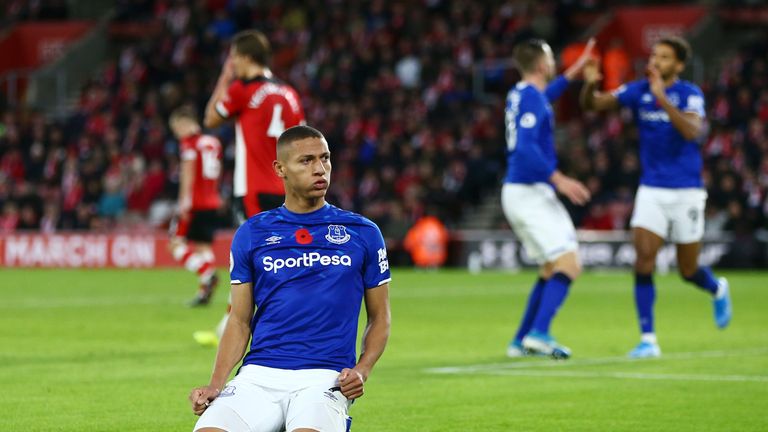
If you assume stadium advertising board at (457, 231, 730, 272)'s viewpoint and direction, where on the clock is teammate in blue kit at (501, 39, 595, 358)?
The teammate in blue kit is roughly at 12 o'clock from the stadium advertising board.

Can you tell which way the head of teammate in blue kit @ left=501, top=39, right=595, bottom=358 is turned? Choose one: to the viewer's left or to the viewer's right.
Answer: to the viewer's right

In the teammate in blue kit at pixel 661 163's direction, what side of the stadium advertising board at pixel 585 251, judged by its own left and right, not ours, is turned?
front

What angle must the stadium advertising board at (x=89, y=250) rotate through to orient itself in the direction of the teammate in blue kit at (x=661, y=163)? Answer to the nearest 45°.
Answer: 0° — it already faces them

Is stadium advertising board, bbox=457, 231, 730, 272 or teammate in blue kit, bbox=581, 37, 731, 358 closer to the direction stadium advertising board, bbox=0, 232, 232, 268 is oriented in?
the teammate in blue kit

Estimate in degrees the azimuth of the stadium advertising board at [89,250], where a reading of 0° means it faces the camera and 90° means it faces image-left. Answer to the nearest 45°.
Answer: approximately 0°

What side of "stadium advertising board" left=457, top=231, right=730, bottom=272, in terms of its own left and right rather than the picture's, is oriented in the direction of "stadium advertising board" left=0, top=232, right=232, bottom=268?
right

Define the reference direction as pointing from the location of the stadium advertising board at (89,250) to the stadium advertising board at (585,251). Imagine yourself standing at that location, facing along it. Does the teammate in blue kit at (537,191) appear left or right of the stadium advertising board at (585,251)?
right

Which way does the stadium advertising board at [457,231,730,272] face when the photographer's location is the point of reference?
facing the viewer

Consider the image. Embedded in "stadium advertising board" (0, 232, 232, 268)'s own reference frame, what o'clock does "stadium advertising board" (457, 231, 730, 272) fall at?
"stadium advertising board" (457, 231, 730, 272) is roughly at 10 o'clock from "stadium advertising board" (0, 232, 232, 268).

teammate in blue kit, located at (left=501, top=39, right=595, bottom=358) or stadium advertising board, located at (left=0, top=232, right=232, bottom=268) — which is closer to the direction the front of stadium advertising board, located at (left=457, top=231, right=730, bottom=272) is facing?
the teammate in blue kit

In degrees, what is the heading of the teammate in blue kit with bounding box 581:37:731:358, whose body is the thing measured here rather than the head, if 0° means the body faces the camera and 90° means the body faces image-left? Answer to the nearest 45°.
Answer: approximately 45°

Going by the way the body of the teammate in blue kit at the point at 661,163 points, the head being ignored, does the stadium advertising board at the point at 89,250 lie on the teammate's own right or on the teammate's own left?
on the teammate's own right

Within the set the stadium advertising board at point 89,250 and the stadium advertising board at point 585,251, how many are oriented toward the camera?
2

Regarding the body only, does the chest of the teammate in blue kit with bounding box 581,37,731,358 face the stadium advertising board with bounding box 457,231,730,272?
no

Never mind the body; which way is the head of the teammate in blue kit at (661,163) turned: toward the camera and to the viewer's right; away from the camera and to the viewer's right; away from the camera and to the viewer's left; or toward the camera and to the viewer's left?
toward the camera and to the viewer's left

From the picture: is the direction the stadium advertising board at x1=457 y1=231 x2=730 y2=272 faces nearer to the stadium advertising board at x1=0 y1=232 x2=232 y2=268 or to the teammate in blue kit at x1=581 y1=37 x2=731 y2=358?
the teammate in blue kit
